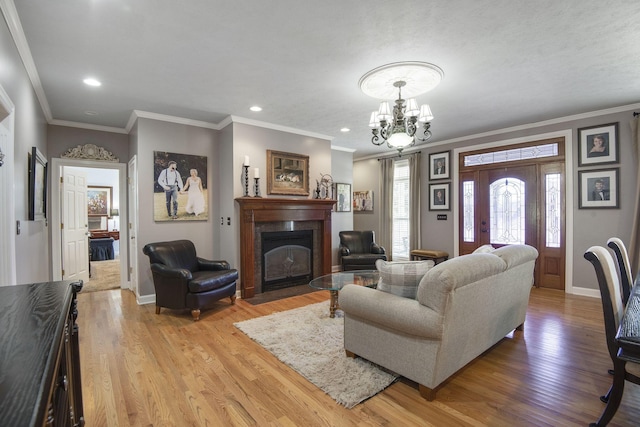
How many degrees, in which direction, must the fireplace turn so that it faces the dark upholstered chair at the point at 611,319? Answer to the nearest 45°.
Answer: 0° — it already faces it

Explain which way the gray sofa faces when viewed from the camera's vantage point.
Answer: facing away from the viewer and to the left of the viewer

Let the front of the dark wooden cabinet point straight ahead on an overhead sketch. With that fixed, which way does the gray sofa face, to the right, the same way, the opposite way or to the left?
to the left

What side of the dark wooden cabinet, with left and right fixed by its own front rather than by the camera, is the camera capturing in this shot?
right

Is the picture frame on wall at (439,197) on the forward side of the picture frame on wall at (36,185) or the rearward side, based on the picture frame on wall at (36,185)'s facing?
on the forward side

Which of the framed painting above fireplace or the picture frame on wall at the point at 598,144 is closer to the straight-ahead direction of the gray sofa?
the framed painting above fireplace

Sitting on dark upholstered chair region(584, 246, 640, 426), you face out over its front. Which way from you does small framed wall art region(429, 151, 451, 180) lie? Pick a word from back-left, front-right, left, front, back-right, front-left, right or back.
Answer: back-left

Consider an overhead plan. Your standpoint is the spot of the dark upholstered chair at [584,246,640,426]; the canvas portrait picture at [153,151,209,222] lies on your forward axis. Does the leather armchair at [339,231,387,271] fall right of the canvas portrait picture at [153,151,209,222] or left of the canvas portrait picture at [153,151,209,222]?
right

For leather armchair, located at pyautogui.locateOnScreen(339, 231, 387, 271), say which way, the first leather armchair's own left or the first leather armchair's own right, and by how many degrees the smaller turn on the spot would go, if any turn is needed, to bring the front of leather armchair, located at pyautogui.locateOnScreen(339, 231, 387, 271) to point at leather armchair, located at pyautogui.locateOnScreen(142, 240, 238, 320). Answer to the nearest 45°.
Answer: approximately 90° to the first leather armchair's own right

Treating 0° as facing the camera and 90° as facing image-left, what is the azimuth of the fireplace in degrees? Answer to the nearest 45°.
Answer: approximately 315°

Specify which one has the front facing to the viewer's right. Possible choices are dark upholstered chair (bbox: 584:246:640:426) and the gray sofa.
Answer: the dark upholstered chair

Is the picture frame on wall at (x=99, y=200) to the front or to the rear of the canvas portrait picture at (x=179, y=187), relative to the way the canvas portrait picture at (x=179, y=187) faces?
to the rear

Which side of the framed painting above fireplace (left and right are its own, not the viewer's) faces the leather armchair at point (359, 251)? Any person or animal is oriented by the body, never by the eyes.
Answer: left

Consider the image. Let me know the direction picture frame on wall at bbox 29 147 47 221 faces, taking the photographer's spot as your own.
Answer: facing to the right of the viewer

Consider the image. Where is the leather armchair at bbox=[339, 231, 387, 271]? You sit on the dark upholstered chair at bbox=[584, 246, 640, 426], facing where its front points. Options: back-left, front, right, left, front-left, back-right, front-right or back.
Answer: back-left

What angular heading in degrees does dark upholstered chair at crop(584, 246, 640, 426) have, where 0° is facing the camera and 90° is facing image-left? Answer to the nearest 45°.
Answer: approximately 270°

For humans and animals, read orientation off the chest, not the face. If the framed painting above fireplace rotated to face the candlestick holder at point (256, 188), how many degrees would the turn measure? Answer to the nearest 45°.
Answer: approximately 90° to its right
